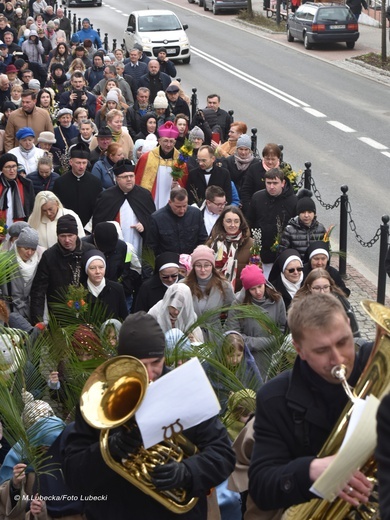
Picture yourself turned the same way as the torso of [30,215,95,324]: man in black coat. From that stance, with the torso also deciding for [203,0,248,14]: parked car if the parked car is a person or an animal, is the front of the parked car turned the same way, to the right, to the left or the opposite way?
the opposite way

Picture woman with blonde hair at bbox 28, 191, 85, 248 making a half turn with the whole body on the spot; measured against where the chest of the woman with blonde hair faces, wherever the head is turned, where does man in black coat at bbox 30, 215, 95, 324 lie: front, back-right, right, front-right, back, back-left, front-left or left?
back

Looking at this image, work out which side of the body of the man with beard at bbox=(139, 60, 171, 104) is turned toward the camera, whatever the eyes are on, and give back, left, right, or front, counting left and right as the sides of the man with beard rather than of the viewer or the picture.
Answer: front

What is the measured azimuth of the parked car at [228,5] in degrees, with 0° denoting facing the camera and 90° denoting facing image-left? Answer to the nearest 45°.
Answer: approximately 135°

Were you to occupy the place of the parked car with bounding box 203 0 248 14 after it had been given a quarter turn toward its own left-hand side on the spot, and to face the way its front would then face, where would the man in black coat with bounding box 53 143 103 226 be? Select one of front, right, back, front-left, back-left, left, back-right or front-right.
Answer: front-left

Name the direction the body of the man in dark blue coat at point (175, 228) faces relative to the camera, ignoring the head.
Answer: toward the camera

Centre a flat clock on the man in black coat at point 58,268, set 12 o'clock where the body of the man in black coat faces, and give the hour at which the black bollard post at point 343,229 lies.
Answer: The black bollard post is roughly at 9 o'clock from the man in black coat.

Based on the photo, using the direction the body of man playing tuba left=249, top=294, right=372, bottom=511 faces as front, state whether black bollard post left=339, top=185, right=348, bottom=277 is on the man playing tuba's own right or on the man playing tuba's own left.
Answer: on the man playing tuba's own left

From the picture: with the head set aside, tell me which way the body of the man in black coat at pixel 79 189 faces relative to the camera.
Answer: toward the camera

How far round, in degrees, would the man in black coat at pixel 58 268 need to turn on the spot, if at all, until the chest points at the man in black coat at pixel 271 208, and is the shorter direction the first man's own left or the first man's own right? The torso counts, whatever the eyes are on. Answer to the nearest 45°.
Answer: approximately 90° to the first man's own left
